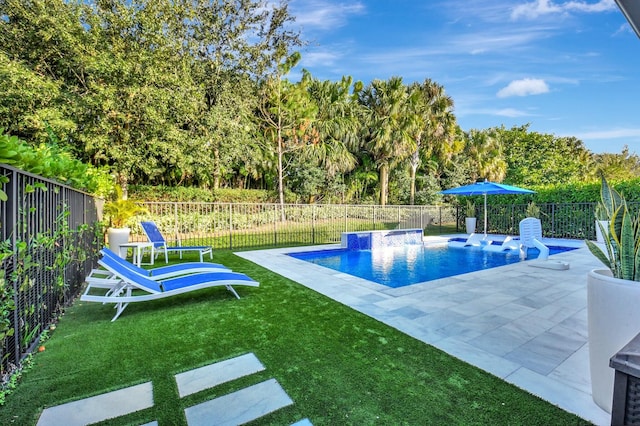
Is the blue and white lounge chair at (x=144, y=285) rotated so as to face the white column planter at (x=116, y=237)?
no

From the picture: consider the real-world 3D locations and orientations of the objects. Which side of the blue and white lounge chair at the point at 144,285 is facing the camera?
right

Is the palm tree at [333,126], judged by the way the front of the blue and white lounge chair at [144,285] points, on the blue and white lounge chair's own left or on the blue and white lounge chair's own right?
on the blue and white lounge chair's own left

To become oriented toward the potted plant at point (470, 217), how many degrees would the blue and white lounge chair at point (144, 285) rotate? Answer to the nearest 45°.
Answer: approximately 45° to its left

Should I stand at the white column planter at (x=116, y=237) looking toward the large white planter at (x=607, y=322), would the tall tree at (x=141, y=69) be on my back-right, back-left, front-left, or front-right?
back-left

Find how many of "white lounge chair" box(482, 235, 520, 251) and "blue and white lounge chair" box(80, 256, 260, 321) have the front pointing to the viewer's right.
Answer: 1

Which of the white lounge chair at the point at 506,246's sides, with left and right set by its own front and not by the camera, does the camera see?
left

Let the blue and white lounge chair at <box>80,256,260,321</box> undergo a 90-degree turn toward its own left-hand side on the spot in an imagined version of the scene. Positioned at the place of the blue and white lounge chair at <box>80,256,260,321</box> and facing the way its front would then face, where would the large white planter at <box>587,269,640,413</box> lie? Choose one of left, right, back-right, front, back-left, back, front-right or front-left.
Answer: back-right

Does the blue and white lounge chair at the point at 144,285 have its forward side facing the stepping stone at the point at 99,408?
no

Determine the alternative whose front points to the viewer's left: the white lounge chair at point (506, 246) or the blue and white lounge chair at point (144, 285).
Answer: the white lounge chair at point (506, 246)

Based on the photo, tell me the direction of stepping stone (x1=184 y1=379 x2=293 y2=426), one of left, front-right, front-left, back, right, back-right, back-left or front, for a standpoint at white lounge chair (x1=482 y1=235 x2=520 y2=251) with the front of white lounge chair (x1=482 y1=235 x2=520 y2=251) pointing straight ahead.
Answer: left

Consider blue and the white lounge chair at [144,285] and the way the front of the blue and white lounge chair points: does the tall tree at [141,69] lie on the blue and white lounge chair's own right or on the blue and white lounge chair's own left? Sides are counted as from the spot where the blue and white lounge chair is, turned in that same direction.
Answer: on the blue and white lounge chair's own left

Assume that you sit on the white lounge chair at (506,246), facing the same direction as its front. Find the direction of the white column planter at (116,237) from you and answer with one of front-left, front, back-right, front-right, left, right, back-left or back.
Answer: front-left

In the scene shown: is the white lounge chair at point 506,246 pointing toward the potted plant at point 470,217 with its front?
no

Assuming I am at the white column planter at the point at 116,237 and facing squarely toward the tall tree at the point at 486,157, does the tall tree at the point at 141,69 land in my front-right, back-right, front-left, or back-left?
front-left
